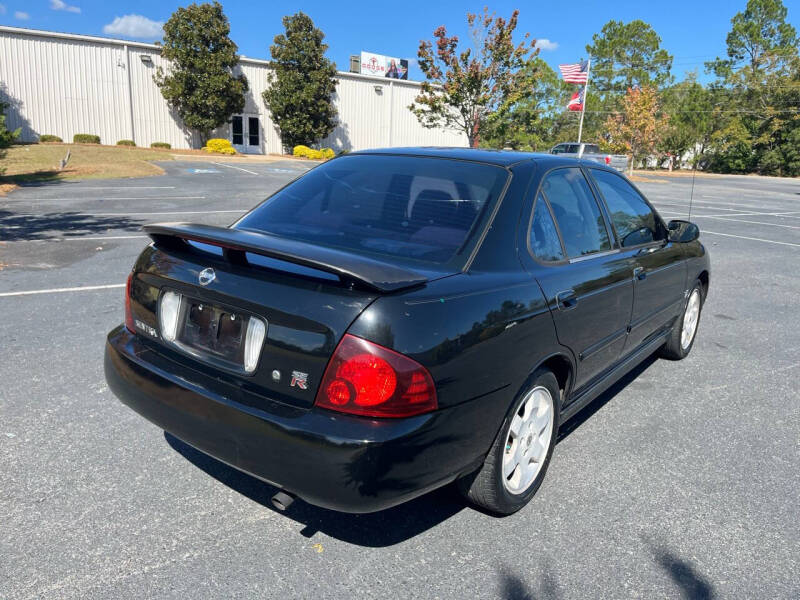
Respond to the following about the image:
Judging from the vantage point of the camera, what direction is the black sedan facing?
facing away from the viewer and to the right of the viewer

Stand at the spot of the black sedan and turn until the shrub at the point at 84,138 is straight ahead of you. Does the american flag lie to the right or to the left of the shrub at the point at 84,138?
right

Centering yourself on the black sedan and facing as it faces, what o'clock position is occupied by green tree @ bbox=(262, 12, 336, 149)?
The green tree is roughly at 10 o'clock from the black sedan.

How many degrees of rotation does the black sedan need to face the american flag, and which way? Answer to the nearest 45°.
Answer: approximately 45° to its left

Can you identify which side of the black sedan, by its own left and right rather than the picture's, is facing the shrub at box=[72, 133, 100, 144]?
left

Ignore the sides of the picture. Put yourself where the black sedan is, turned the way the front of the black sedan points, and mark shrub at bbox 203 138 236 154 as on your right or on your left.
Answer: on your left

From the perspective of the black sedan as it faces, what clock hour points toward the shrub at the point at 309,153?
The shrub is roughly at 10 o'clock from the black sedan.

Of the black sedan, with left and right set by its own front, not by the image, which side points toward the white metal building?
left
